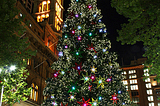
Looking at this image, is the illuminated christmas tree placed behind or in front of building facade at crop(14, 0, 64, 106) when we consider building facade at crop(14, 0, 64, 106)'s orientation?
in front

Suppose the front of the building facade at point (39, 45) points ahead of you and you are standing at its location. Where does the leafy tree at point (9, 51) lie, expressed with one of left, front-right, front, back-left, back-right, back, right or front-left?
front-right

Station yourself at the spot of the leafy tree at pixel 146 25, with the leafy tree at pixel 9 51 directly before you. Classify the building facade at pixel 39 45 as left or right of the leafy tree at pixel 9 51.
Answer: right

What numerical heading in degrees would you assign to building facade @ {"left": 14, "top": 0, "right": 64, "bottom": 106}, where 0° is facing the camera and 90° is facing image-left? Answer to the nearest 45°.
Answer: approximately 315°

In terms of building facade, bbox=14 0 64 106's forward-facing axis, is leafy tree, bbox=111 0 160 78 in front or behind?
in front
